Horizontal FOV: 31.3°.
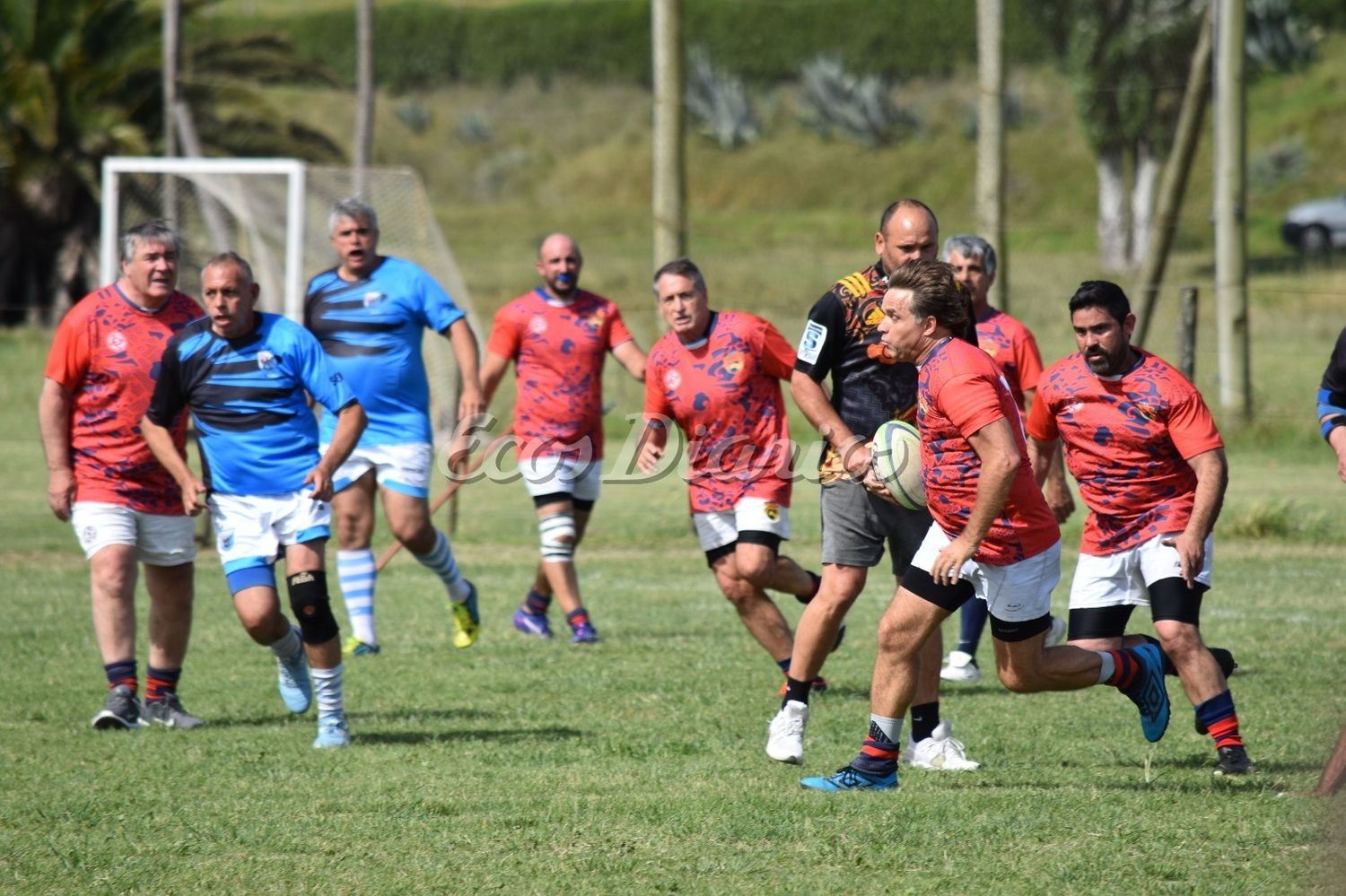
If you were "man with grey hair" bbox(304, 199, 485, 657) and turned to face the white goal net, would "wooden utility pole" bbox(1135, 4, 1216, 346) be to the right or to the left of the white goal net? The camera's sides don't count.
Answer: right

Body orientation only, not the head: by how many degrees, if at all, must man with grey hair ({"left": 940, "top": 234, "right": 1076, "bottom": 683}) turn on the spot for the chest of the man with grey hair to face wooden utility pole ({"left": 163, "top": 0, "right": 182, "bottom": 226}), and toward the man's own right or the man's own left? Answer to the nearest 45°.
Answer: approximately 90° to the man's own right

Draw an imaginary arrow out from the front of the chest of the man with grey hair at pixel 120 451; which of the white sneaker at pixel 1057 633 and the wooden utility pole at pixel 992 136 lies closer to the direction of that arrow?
the white sneaker

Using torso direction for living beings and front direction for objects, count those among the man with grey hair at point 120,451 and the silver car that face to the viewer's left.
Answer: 1

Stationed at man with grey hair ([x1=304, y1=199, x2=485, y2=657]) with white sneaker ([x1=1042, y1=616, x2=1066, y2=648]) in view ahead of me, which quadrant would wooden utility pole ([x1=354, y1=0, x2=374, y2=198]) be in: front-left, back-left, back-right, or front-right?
back-left

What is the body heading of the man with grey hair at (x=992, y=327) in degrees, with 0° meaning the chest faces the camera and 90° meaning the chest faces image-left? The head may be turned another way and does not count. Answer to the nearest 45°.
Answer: approximately 45°

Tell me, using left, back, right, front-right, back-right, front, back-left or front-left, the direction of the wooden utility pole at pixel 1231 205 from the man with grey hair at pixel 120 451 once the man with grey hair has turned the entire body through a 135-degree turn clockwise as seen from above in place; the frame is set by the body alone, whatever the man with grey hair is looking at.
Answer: back-right

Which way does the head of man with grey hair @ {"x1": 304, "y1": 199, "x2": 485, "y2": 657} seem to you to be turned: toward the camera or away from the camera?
toward the camera

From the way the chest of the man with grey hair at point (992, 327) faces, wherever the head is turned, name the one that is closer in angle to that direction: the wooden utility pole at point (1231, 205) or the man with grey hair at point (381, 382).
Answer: the man with grey hair

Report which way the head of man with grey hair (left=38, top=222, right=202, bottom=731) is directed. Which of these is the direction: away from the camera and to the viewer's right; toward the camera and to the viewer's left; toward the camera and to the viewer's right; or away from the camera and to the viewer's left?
toward the camera and to the viewer's right

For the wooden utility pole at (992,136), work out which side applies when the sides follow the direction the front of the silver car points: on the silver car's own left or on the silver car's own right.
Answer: on the silver car's own left

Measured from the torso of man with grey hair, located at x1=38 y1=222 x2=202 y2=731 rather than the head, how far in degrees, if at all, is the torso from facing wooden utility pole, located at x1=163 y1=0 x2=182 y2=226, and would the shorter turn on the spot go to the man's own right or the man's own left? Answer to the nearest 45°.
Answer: approximately 135° to the man's own left

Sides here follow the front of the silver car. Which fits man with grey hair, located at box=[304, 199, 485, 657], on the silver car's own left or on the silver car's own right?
on the silver car's own left

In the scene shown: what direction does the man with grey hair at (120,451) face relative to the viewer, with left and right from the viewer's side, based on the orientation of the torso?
facing the viewer and to the right of the viewer

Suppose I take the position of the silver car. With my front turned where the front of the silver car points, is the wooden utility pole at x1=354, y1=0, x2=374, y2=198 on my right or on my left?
on my left

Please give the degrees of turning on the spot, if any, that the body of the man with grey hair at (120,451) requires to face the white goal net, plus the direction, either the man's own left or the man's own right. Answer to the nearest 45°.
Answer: approximately 135° to the man's own left

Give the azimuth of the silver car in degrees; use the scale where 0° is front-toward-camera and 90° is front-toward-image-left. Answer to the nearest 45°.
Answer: approximately 90°
